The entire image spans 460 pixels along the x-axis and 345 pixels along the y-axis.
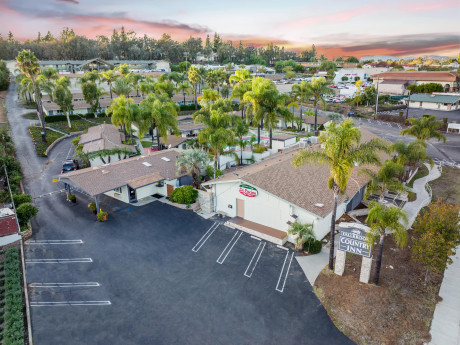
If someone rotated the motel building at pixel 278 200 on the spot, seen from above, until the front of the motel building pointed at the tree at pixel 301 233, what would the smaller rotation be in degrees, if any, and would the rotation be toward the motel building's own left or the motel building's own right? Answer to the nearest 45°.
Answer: approximately 90° to the motel building's own left

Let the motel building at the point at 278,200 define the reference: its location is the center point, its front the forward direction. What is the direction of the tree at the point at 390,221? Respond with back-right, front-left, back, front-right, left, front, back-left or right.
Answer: left

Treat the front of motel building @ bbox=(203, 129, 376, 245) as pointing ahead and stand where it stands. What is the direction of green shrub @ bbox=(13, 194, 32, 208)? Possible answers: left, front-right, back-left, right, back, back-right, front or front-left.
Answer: front-right

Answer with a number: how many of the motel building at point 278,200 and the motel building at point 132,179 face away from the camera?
0

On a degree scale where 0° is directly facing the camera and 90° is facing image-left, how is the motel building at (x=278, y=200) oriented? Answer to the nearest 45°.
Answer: approximately 45°

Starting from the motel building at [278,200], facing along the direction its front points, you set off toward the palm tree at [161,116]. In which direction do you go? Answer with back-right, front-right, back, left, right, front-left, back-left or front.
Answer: right

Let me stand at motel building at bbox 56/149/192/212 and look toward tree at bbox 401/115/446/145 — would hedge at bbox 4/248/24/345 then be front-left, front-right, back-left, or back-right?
back-right

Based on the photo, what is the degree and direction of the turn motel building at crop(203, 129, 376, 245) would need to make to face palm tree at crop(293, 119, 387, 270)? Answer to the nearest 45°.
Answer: approximately 90° to its left

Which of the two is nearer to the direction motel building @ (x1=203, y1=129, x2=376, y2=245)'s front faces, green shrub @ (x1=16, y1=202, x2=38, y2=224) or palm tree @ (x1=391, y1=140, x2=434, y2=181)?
the green shrub
